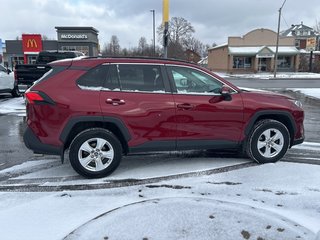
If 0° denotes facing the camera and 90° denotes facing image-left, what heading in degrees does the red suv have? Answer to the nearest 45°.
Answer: approximately 270°

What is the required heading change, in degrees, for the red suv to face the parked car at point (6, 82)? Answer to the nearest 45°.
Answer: approximately 135° to its left
